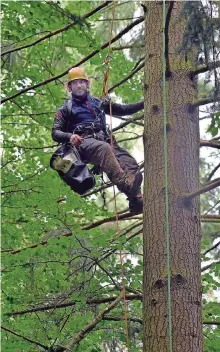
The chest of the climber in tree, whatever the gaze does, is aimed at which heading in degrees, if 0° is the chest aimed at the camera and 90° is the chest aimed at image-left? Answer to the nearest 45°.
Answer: approximately 315°
